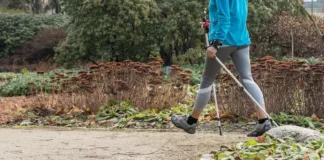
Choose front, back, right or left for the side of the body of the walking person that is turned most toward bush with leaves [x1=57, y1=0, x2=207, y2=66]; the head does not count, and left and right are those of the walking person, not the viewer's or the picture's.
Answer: right

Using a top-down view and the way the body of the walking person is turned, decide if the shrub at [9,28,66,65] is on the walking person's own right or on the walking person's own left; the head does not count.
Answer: on the walking person's own right

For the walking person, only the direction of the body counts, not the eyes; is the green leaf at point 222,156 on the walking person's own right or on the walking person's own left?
on the walking person's own left

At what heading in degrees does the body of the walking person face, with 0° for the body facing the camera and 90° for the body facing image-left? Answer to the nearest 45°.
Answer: approximately 90°

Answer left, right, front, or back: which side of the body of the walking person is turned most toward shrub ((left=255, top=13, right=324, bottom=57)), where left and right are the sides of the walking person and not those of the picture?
right

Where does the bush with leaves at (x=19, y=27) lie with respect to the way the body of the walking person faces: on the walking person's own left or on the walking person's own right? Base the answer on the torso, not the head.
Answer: on the walking person's own right

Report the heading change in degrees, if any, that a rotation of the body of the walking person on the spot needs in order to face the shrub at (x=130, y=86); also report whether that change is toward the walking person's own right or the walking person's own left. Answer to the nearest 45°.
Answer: approximately 45° to the walking person's own right

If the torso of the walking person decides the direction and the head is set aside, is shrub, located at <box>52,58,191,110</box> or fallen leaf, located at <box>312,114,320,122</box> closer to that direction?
the shrub

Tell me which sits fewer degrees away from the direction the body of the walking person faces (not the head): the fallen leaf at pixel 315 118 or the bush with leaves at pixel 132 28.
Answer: the bush with leaves
